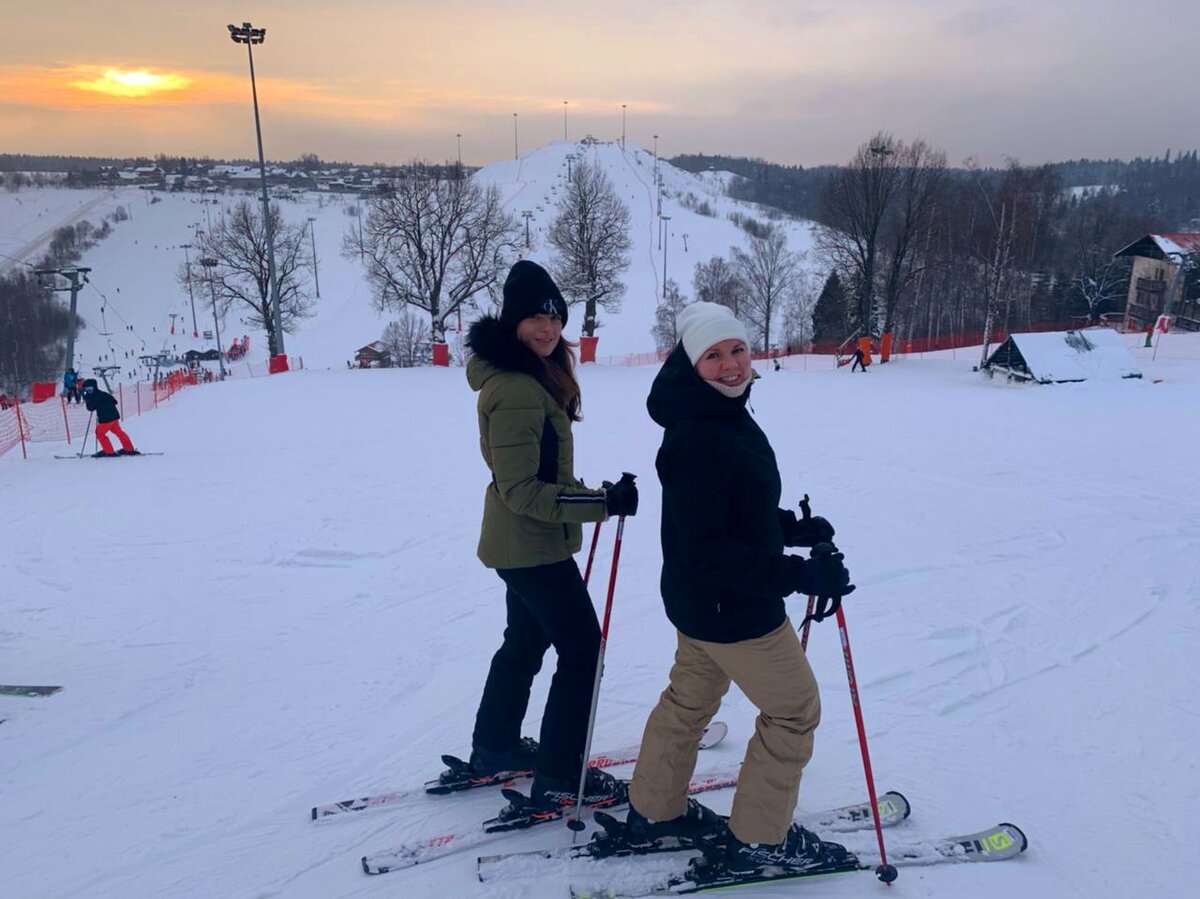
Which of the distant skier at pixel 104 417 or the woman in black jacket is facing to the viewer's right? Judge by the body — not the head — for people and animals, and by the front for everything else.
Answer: the woman in black jacket

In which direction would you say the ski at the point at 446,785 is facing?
to the viewer's right

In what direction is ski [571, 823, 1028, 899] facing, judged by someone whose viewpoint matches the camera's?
facing to the right of the viewer

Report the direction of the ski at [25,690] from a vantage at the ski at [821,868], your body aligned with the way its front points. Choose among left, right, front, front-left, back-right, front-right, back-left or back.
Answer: back

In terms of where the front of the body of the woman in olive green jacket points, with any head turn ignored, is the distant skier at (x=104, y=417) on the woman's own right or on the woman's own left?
on the woman's own left

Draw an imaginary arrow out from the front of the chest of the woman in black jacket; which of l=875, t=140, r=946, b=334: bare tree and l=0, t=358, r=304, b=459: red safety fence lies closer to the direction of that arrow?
the bare tree

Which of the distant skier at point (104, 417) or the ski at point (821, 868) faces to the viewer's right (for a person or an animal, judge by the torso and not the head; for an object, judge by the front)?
the ski

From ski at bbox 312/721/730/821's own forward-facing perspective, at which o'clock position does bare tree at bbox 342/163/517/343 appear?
The bare tree is roughly at 9 o'clock from the ski.

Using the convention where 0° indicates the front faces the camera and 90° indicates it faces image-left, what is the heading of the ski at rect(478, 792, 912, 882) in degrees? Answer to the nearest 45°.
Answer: approximately 270°

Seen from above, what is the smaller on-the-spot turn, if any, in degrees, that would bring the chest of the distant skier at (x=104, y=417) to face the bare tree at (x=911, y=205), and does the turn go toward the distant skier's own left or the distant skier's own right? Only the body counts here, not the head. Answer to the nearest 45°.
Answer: approximately 180°

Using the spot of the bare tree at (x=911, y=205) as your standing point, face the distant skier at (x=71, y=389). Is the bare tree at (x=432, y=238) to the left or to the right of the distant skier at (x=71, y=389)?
right

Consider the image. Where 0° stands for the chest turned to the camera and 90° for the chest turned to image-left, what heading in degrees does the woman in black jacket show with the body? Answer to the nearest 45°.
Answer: approximately 270°

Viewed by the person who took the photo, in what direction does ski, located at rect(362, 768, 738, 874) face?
facing to the right of the viewer

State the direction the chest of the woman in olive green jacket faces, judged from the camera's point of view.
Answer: to the viewer's right
